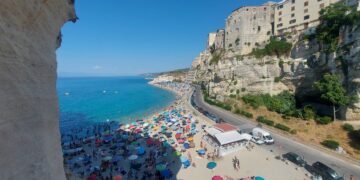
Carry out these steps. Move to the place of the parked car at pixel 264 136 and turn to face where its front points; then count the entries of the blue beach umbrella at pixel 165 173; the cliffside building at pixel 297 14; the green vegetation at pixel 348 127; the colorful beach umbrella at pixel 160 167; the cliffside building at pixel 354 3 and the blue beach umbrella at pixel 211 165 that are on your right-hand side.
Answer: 3

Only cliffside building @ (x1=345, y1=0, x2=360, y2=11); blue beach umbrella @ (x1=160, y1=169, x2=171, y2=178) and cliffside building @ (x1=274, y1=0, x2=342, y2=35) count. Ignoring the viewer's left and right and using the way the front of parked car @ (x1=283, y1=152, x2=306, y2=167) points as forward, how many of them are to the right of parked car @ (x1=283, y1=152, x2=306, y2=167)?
1

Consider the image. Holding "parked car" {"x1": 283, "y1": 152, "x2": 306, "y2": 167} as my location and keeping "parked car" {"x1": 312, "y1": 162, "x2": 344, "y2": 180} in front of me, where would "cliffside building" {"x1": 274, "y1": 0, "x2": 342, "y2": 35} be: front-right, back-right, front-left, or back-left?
back-left
